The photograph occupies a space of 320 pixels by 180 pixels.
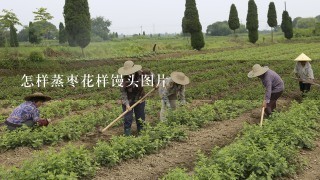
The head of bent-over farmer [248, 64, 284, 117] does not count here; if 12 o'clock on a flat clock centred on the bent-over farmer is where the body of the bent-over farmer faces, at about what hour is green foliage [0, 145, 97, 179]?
The green foliage is roughly at 10 o'clock from the bent-over farmer.

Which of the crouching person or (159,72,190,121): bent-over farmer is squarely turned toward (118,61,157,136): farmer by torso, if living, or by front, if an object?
the crouching person

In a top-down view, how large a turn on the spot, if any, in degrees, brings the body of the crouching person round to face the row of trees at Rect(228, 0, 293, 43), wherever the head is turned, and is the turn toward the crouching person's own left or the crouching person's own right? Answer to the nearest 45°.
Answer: approximately 45° to the crouching person's own left

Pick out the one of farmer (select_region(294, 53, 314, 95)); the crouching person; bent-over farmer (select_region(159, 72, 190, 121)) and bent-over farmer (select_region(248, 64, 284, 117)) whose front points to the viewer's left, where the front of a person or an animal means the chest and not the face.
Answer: bent-over farmer (select_region(248, 64, 284, 117))

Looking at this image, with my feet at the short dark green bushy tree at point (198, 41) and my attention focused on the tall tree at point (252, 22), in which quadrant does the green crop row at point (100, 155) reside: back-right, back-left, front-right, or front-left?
back-right

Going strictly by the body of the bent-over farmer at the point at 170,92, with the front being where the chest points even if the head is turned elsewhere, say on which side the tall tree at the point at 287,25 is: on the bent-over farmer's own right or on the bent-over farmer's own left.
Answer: on the bent-over farmer's own left

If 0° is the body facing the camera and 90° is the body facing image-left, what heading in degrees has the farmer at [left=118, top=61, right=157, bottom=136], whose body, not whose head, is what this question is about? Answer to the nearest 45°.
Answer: approximately 45°

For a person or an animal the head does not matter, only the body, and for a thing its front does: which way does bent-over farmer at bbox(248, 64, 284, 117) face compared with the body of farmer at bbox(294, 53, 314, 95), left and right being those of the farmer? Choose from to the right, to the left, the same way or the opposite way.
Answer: to the right

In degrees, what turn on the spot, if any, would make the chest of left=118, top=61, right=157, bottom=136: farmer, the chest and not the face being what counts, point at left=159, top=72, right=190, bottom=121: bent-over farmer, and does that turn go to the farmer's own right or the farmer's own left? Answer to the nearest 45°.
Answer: approximately 180°

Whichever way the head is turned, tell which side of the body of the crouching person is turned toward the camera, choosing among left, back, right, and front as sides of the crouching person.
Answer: right

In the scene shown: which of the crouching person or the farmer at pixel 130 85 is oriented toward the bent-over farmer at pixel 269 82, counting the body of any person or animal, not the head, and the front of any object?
the crouching person

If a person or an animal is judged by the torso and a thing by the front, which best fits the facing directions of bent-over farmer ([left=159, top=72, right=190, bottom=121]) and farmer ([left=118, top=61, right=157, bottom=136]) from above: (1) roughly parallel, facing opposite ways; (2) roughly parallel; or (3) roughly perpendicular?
roughly perpendicular

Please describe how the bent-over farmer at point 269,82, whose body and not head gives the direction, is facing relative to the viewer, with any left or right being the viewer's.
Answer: facing to the left of the viewer

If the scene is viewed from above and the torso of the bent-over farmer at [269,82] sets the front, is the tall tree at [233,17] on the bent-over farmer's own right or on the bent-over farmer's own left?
on the bent-over farmer's own right

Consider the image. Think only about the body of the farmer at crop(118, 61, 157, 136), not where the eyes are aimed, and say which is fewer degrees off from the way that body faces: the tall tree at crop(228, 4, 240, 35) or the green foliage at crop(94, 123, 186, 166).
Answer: the green foliage

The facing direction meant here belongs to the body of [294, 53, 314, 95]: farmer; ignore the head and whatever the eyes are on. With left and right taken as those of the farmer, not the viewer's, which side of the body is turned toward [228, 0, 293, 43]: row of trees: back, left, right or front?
back
